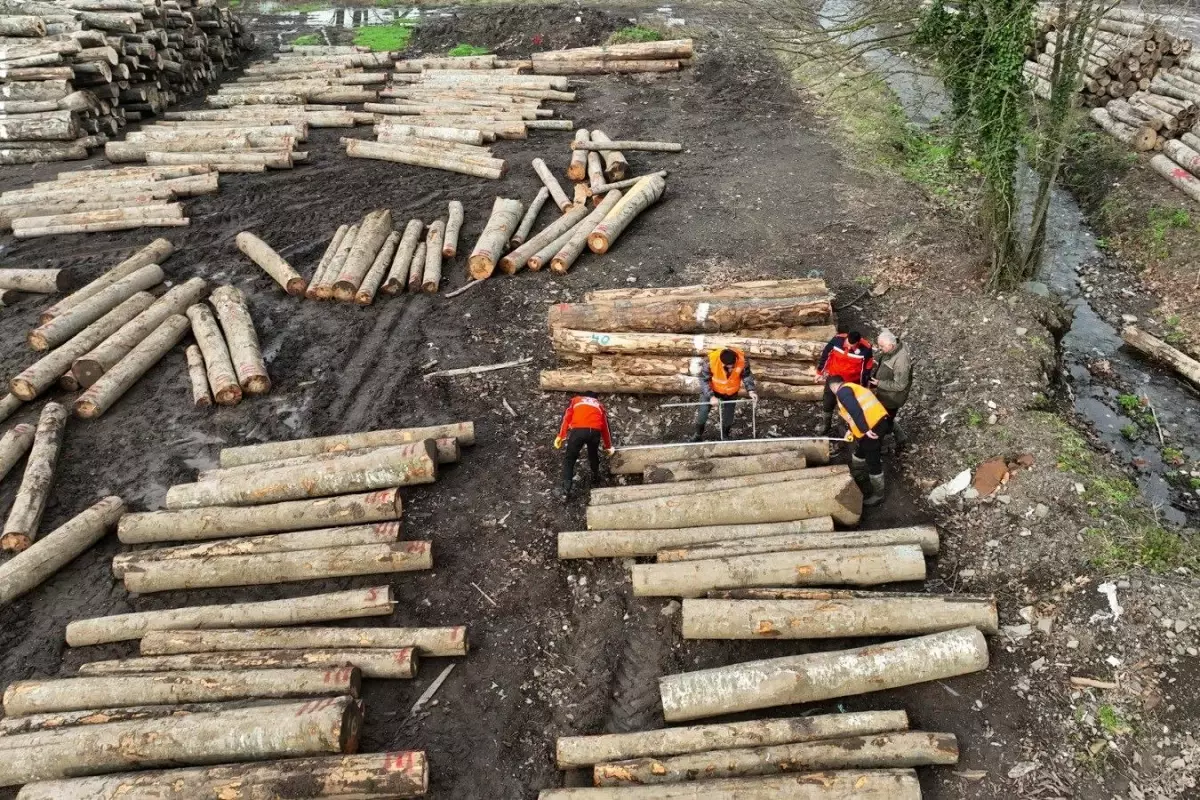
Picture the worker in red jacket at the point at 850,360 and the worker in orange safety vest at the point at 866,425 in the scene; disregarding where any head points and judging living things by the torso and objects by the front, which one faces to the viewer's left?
the worker in orange safety vest

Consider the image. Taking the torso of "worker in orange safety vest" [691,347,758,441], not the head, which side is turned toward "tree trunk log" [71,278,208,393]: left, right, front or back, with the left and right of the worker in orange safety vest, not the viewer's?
right

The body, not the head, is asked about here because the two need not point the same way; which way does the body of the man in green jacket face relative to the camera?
to the viewer's left

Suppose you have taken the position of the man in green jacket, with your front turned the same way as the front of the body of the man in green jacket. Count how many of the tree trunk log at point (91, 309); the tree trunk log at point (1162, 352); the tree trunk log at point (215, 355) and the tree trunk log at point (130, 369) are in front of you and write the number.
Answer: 3

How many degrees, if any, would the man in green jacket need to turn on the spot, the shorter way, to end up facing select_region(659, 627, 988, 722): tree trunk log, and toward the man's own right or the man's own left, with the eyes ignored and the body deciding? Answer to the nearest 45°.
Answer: approximately 90° to the man's own left

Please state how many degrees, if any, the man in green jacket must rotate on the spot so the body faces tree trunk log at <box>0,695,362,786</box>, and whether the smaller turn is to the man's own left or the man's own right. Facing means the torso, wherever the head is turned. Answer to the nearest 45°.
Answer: approximately 45° to the man's own left

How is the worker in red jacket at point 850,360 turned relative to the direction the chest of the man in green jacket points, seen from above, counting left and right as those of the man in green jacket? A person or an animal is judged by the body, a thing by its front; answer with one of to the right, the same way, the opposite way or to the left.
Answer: to the left

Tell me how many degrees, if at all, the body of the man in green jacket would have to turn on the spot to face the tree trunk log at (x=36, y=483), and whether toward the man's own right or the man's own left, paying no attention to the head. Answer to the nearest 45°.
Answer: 0° — they already face it

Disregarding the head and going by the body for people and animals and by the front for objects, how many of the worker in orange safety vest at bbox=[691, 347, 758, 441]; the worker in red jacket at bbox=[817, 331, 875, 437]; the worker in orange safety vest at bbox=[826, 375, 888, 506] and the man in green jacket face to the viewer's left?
2

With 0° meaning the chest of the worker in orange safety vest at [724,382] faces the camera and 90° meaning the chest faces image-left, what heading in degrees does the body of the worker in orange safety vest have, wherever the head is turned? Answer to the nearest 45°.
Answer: approximately 0°

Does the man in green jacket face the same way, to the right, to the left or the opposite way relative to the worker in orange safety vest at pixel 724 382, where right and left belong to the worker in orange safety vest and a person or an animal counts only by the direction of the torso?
to the right

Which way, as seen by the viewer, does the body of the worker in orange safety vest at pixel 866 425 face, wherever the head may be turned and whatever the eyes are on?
to the viewer's left
